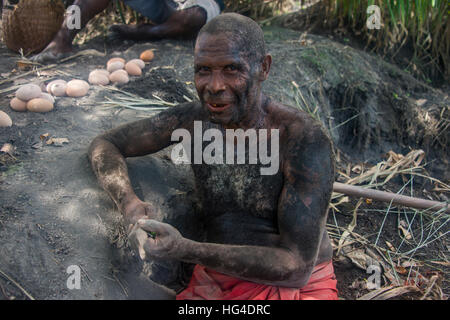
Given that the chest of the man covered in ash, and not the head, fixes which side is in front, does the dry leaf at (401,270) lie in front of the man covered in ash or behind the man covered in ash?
behind

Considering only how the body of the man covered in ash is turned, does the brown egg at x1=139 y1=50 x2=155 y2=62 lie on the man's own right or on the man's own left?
on the man's own right

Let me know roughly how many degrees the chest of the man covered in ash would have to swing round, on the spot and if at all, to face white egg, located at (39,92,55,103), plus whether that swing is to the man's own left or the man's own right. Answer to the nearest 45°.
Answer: approximately 90° to the man's own right

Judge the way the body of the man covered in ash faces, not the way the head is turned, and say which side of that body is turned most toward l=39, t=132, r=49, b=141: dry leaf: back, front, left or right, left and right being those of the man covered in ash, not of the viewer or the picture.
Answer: right

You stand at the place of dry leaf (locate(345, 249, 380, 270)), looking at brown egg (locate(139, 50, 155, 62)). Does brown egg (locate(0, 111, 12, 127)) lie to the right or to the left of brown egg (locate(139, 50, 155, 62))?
left

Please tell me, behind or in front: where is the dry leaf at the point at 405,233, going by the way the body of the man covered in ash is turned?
behind

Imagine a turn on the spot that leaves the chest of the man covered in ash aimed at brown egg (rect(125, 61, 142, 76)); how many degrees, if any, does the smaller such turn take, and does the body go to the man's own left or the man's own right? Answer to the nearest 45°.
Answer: approximately 135° to the man's own right

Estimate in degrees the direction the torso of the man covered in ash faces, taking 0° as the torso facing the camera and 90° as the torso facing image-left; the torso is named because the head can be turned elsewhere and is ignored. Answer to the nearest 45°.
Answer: approximately 45°

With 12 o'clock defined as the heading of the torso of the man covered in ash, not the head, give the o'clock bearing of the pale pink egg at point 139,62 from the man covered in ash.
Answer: The pale pink egg is roughly at 4 o'clock from the man covered in ash.

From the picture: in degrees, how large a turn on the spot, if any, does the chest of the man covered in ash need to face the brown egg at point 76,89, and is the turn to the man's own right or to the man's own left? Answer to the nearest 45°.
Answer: approximately 90° to the man's own right
